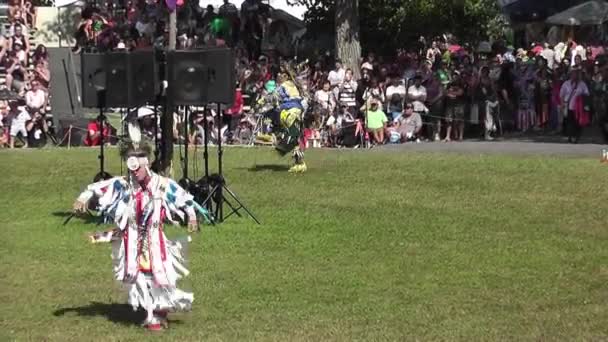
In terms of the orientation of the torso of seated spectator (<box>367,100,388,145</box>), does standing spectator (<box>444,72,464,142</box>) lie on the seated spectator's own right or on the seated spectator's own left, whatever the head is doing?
on the seated spectator's own left

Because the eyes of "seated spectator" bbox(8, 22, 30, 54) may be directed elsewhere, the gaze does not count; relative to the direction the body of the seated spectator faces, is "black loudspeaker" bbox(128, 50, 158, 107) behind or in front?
in front

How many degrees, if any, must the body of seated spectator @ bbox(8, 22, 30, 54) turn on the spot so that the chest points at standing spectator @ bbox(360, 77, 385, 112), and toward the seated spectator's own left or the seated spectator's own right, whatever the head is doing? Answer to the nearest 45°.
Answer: approximately 45° to the seated spectator's own left

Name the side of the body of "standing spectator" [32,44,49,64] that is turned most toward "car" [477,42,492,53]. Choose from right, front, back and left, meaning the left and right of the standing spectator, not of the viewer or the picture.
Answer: left

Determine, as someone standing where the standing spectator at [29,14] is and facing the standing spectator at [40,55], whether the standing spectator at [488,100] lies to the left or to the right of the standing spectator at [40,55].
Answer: left

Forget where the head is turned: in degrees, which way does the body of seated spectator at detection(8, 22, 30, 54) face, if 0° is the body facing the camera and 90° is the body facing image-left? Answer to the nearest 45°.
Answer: approximately 0°

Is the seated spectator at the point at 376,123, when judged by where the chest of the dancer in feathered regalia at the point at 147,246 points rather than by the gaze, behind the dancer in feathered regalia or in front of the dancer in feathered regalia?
behind
